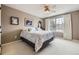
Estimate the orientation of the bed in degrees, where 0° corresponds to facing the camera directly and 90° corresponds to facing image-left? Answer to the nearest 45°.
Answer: approximately 315°
